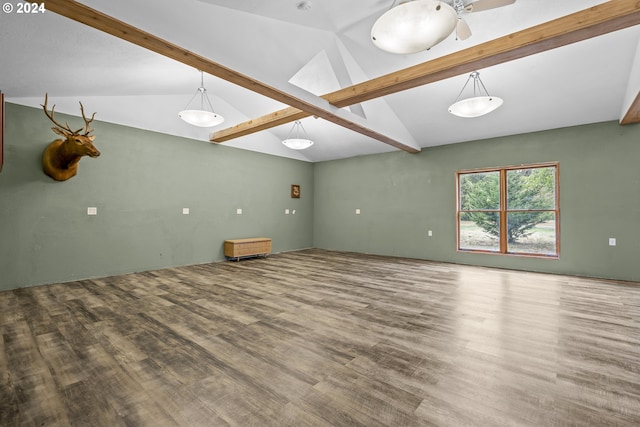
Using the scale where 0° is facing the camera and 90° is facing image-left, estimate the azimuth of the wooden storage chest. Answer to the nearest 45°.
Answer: approximately 315°

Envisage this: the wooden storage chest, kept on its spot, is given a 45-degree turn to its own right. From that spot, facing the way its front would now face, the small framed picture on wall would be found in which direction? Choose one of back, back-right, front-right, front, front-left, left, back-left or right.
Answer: back-left

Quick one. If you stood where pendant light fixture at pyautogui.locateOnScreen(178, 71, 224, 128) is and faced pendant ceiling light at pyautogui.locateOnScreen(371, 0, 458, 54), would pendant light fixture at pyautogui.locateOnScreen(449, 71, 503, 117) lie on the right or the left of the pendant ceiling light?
left

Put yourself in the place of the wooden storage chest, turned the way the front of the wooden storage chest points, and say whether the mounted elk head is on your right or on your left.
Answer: on your right

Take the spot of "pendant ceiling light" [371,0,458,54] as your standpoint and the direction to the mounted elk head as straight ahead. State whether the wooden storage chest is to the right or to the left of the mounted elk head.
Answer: right

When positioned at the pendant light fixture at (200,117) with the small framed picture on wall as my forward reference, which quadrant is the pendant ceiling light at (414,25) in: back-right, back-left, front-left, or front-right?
back-right
